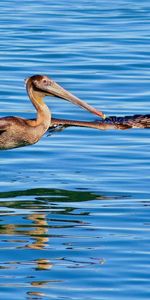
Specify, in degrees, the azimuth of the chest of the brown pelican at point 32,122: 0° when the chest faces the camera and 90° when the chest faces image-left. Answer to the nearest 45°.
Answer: approximately 270°
